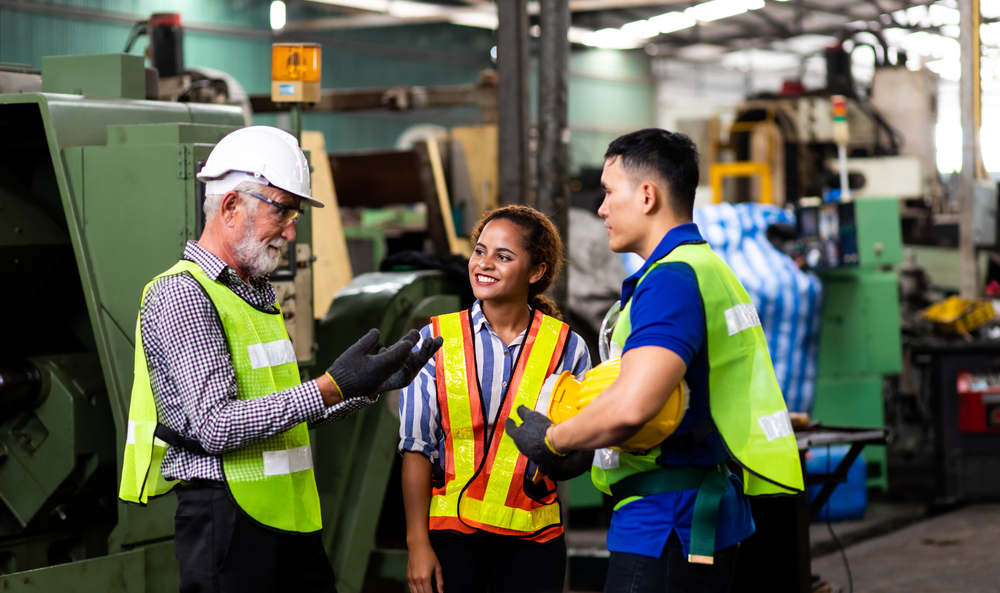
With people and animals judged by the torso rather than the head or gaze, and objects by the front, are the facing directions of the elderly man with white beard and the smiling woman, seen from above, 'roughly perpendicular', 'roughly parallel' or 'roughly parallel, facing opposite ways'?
roughly perpendicular

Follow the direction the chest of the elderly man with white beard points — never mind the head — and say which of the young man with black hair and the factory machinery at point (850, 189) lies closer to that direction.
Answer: the young man with black hair

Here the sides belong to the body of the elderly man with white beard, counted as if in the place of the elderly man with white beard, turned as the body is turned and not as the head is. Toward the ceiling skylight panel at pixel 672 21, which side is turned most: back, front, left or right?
left

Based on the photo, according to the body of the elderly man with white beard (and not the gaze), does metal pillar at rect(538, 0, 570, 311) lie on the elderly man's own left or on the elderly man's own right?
on the elderly man's own left

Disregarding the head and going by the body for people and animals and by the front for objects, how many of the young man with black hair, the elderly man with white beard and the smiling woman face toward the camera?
1

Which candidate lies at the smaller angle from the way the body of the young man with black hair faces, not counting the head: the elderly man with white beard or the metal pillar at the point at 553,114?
the elderly man with white beard

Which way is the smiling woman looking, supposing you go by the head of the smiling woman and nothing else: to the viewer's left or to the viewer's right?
to the viewer's left

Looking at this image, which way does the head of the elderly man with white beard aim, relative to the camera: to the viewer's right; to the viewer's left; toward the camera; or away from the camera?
to the viewer's right

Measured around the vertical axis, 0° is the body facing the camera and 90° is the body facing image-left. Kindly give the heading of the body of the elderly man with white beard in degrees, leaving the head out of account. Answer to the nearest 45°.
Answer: approximately 270°

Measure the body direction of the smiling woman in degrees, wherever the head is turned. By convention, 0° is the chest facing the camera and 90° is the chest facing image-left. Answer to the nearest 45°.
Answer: approximately 0°

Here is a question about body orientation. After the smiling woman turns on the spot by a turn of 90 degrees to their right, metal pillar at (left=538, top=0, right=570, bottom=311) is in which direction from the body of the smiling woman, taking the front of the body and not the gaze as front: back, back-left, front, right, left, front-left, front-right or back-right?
right

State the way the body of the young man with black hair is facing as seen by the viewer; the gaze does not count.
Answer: to the viewer's left

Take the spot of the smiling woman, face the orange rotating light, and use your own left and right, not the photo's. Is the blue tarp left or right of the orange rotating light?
right

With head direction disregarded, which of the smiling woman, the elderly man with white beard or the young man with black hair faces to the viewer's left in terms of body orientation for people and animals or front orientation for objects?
the young man with black hair
